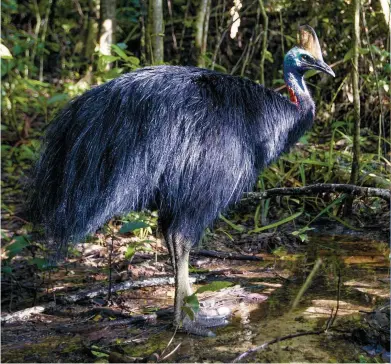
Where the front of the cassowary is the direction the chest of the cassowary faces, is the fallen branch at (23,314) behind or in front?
behind

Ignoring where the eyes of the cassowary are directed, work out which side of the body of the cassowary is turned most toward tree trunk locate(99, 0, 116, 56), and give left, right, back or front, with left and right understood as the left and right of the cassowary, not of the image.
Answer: left

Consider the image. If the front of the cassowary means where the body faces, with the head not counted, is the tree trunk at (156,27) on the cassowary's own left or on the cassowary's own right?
on the cassowary's own left

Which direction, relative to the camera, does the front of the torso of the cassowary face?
to the viewer's right
